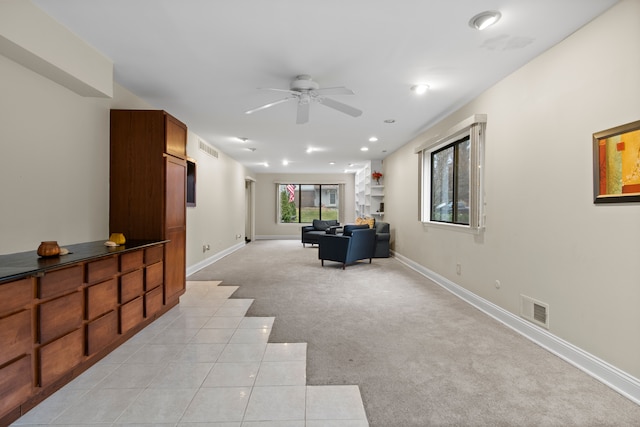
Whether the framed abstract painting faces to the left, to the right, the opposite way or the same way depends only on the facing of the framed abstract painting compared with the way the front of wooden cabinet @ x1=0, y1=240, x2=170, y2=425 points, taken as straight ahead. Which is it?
the opposite way

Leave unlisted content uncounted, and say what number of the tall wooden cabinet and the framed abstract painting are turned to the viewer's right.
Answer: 1

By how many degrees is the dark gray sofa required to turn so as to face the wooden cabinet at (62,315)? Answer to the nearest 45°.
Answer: approximately 45° to its right

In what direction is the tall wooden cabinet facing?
to the viewer's right

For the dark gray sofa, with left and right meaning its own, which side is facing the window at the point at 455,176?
front

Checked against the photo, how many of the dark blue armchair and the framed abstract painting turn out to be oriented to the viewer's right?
0

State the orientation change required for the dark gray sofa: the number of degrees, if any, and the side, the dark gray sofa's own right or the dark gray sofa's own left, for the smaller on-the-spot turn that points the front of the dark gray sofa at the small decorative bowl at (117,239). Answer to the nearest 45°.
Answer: approximately 45° to the dark gray sofa's own right

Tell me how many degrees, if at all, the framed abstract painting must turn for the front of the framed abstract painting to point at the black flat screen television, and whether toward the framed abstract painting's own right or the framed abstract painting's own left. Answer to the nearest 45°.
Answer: approximately 45° to the framed abstract painting's own right

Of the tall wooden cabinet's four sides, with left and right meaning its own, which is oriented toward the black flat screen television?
left

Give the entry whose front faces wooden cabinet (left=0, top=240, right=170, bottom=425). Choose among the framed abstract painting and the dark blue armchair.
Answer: the framed abstract painting

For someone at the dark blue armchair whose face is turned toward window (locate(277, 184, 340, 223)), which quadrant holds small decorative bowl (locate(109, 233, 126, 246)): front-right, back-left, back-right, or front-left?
back-left

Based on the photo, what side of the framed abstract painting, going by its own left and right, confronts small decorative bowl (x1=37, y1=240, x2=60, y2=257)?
front

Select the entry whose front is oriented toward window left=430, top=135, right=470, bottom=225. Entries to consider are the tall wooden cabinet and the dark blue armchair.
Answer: the tall wooden cabinet

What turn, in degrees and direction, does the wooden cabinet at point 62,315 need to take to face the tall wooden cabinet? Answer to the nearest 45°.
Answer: approximately 90° to its left

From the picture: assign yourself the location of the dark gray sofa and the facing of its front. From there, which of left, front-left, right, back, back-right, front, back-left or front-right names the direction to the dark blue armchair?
front-left
